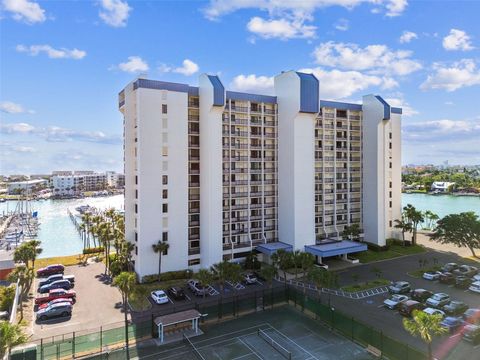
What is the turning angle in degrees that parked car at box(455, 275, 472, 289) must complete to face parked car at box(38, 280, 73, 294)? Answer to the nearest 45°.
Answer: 0° — it already faces it

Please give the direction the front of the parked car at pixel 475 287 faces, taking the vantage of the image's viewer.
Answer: facing the viewer and to the left of the viewer

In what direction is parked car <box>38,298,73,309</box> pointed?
to the viewer's left

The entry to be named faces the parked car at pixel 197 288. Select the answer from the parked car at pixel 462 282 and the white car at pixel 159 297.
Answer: the parked car at pixel 462 282

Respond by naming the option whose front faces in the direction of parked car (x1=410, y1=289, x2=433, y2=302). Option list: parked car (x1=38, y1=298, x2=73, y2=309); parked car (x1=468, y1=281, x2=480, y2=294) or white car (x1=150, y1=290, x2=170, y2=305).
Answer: parked car (x1=468, y1=281, x2=480, y2=294)

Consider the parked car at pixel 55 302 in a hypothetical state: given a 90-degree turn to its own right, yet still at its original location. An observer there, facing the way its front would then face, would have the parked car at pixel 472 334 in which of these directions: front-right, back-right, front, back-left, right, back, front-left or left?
back-right

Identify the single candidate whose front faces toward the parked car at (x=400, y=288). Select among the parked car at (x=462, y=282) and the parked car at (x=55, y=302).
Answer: the parked car at (x=462, y=282)

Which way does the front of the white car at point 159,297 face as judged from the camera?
facing away from the viewer and to the left of the viewer

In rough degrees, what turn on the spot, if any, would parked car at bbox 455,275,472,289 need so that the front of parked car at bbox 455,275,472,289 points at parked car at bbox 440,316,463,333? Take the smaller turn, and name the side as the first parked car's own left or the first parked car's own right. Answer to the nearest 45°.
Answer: approximately 45° to the first parked car's own left

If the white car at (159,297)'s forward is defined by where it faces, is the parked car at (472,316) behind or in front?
behind

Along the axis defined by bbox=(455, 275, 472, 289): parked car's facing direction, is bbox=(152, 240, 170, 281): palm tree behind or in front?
in front
